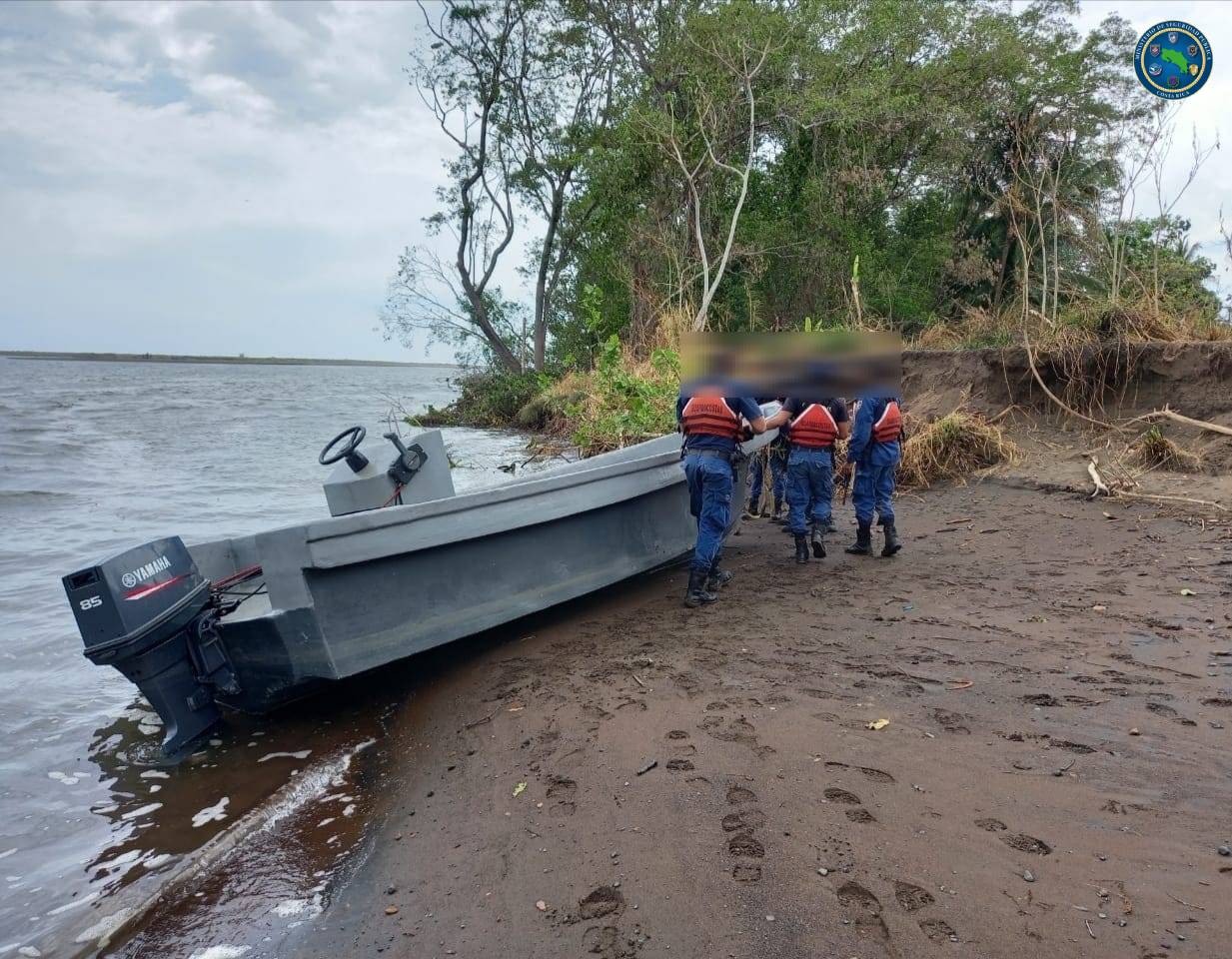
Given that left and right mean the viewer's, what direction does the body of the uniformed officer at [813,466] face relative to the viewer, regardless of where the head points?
facing away from the viewer

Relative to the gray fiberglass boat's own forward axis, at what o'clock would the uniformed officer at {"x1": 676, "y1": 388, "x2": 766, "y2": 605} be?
The uniformed officer is roughly at 1 o'clock from the gray fiberglass boat.

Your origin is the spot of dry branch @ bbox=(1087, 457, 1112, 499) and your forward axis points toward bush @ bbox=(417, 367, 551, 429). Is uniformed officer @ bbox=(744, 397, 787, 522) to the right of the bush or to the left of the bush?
left

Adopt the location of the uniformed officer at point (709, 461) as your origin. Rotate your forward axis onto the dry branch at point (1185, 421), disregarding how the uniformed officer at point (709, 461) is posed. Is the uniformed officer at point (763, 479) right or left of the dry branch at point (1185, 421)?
left

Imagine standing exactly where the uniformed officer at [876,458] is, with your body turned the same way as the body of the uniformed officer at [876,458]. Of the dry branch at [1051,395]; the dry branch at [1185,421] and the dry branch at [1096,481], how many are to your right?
3

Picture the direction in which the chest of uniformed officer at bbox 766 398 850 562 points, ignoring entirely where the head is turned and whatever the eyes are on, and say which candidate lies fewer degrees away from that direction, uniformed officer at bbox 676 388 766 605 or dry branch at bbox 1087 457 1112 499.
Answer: the dry branch

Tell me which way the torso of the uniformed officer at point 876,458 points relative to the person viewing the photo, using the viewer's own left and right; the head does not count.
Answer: facing away from the viewer and to the left of the viewer

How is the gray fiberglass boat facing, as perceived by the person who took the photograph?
facing away from the viewer and to the right of the viewer

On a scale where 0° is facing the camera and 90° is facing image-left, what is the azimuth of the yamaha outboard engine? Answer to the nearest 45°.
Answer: approximately 225°

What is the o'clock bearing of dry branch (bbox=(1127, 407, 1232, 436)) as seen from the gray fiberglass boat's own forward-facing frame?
The dry branch is roughly at 1 o'clock from the gray fiberglass boat.
